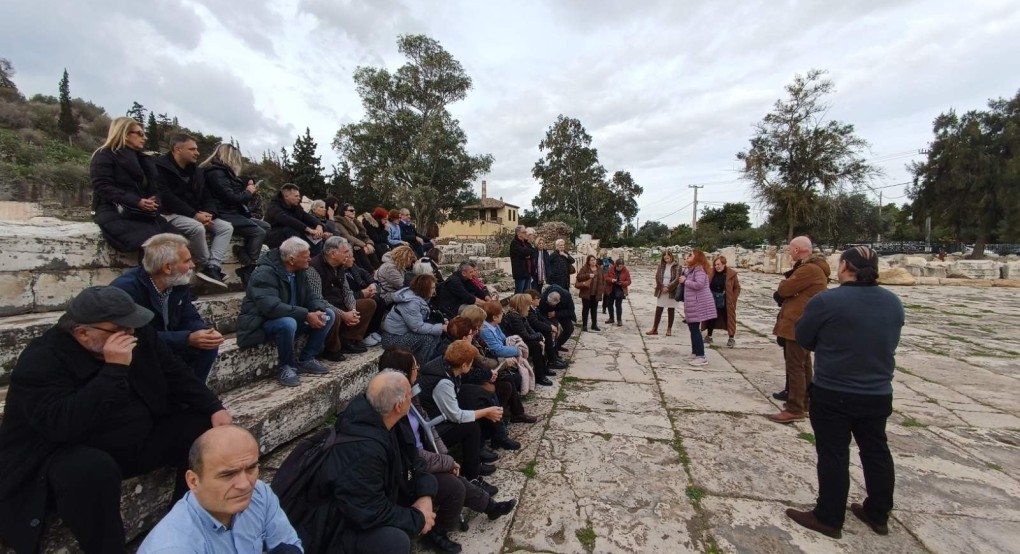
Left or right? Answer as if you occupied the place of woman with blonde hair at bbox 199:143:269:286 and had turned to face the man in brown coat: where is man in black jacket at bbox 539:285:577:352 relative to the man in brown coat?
left

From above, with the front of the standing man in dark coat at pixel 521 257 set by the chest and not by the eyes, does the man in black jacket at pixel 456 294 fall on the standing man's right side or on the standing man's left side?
on the standing man's right side

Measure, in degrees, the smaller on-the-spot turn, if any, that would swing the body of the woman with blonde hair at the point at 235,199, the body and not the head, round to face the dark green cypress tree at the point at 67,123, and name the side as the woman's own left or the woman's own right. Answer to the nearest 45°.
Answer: approximately 90° to the woman's own left

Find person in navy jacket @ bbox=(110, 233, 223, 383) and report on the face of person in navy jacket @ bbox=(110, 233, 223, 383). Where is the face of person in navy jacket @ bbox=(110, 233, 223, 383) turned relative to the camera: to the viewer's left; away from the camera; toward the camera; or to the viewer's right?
to the viewer's right

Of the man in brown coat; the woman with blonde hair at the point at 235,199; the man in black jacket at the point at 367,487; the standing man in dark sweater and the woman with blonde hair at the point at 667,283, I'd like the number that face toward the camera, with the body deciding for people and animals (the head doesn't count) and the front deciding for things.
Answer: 1

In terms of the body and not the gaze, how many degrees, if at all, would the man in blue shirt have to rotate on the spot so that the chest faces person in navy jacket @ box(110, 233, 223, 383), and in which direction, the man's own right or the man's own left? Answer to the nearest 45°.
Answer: approximately 135° to the man's own left

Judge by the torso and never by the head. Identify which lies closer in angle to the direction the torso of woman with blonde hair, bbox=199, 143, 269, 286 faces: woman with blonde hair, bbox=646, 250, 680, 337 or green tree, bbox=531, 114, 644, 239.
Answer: the woman with blonde hair

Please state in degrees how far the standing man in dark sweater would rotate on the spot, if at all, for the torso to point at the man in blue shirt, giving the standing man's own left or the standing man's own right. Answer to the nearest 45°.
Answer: approximately 90° to the standing man's own left

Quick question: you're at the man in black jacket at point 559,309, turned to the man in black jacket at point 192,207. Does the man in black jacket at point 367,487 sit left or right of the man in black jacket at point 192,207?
left

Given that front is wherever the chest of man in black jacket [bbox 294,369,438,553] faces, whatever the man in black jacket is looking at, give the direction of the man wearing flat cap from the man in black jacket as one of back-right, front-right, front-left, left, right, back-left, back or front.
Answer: back

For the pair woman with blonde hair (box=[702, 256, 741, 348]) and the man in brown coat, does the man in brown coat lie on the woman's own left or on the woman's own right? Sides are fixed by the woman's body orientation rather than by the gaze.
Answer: on the woman's own left

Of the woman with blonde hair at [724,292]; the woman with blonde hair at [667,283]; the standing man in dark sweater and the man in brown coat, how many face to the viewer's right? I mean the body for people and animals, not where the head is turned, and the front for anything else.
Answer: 0

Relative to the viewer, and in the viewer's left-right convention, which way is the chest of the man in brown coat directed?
facing to the left of the viewer

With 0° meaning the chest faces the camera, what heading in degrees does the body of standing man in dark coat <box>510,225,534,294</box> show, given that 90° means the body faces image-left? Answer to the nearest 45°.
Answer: approximately 315°

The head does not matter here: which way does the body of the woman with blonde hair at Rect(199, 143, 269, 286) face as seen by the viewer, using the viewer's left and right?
facing to the right of the viewer

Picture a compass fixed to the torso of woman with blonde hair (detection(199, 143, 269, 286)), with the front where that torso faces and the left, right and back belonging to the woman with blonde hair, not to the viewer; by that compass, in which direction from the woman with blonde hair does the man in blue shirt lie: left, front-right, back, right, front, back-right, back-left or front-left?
right
